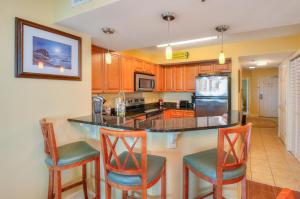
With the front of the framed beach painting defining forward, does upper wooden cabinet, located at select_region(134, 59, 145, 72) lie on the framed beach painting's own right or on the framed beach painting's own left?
on the framed beach painting's own left

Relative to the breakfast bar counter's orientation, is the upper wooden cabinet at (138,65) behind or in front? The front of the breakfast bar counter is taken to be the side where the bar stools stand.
behind

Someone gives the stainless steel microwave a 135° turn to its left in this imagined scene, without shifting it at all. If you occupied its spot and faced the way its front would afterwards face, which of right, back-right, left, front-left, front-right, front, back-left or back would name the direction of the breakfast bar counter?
back

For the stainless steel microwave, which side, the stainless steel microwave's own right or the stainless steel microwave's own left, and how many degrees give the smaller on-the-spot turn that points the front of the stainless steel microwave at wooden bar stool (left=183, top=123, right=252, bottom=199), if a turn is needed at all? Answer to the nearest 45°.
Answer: approximately 45° to the stainless steel microwave's own right

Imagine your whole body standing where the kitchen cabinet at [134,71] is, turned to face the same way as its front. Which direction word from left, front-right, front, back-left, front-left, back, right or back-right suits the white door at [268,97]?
left

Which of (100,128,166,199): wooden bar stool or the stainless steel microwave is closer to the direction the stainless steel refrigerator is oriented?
the wooden bar stool

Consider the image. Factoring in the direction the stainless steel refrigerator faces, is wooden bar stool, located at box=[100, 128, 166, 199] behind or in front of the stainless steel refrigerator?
in front

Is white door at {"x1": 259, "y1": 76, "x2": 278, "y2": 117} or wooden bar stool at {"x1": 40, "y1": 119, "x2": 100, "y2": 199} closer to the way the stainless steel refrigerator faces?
the wooden bar stool

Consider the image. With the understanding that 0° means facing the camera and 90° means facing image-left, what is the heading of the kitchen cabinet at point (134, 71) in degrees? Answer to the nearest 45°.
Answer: approximately 315°

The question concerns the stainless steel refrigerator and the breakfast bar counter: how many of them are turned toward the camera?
2

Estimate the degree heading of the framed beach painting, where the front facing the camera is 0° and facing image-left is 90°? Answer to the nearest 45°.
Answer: approximately 315°

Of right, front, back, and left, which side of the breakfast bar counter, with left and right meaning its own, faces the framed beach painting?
right

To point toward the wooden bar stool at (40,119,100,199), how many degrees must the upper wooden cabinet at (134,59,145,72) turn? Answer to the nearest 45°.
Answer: approximately 45° to its right

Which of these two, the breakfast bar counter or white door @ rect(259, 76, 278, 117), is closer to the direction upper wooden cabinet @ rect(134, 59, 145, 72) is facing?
the breakfast bar counter

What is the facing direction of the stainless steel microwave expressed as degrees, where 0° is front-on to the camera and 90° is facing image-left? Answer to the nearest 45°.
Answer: approximately 315°
